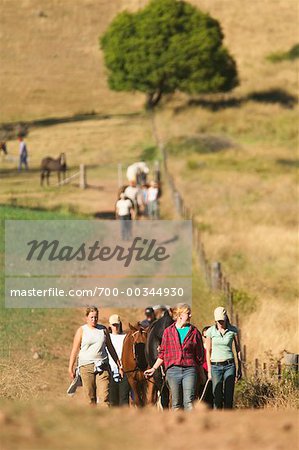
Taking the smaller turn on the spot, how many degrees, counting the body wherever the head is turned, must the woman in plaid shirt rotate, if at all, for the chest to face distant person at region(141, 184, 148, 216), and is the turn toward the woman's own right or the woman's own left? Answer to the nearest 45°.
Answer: approximately 180°

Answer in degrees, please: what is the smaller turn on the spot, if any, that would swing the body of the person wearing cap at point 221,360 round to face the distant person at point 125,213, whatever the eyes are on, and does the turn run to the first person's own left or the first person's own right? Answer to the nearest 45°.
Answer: approximately 180°

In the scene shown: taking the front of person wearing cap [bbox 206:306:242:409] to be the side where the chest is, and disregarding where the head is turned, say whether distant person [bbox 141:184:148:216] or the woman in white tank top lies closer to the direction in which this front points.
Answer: the woman in white tank top

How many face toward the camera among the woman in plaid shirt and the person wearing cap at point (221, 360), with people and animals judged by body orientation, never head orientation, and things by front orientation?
2

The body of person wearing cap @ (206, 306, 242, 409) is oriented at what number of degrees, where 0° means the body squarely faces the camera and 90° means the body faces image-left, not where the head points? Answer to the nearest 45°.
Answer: approximately 0°

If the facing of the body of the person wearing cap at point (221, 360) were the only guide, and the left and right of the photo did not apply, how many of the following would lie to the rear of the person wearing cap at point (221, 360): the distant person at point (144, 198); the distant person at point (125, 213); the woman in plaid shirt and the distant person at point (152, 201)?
3

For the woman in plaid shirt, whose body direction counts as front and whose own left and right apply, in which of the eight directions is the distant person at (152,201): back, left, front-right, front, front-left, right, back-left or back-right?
back

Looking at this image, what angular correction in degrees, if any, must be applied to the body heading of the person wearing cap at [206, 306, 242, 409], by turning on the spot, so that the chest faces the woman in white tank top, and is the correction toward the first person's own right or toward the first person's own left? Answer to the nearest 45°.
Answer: approximately 90° to the first person's own right

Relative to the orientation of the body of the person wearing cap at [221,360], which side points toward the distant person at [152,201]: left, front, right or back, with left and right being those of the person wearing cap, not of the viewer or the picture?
back

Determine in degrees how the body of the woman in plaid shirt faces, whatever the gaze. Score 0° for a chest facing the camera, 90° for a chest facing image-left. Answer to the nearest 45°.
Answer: approximately 0°
